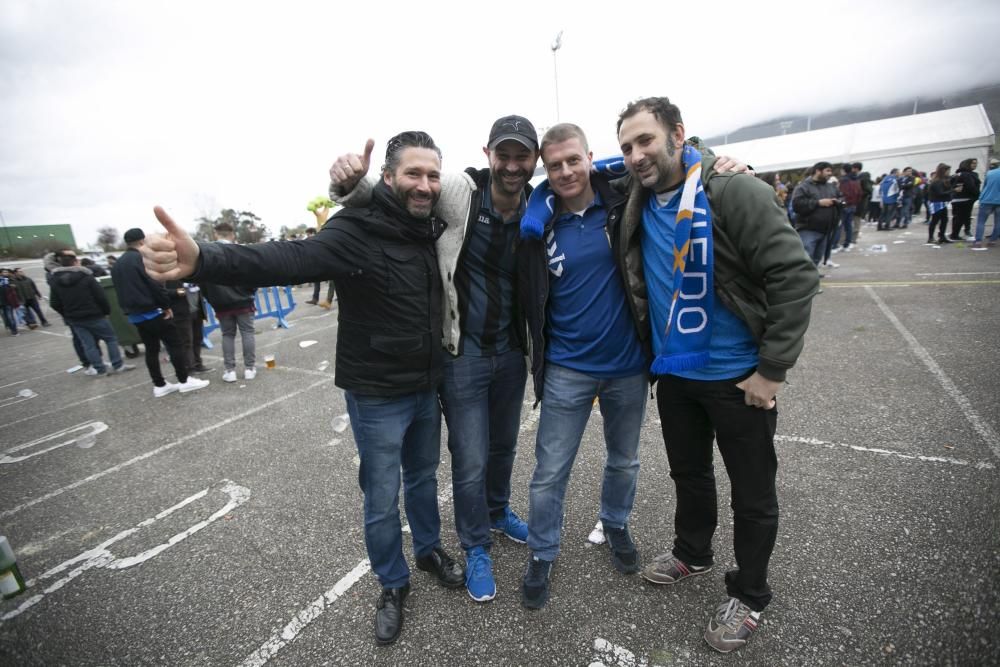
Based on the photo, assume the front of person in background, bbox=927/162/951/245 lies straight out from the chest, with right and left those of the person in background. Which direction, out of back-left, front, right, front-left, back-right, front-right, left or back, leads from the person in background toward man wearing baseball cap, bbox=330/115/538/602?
right

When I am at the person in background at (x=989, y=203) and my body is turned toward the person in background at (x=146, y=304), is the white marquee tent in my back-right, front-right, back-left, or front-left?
back-right

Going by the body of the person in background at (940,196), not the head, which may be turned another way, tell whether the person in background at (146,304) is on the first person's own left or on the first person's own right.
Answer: on the first person's own right
